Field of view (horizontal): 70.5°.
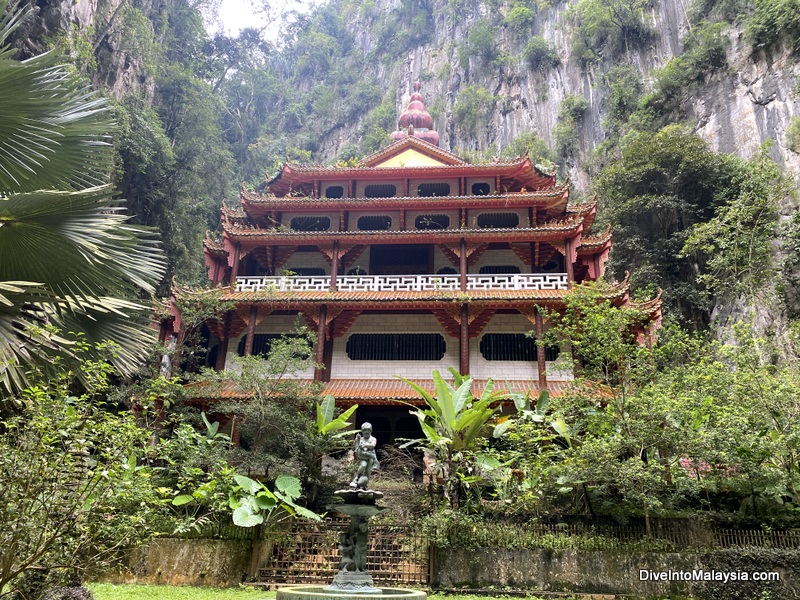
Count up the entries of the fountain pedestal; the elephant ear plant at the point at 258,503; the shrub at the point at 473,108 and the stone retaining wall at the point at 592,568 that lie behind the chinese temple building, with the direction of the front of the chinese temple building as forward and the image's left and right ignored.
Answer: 1

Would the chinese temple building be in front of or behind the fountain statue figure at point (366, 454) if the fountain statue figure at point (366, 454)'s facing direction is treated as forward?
behind

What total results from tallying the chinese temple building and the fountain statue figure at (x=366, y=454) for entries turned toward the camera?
2

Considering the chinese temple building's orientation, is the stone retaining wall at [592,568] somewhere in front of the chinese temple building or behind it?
in front

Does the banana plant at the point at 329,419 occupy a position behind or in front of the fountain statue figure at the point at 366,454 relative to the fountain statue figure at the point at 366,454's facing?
behind

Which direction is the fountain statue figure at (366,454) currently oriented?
toward the camera

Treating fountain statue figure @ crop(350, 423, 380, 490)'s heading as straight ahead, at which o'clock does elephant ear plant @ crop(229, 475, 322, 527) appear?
The elephant ear plant is roughly at 5 o'clock from the fountain statue figure.

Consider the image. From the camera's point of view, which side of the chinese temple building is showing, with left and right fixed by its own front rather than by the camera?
front

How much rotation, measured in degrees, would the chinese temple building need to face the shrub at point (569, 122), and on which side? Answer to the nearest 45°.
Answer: approximately 135° to its left

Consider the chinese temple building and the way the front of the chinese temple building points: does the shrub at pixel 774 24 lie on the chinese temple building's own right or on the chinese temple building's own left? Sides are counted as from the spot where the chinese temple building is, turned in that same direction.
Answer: on the chinese temple building's own left

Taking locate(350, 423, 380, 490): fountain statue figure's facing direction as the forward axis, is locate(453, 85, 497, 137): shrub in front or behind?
behind

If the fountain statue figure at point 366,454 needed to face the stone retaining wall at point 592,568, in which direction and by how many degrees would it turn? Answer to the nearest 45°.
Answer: approximately 135° to its left

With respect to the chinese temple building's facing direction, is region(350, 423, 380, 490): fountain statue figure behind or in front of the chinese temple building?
in front
